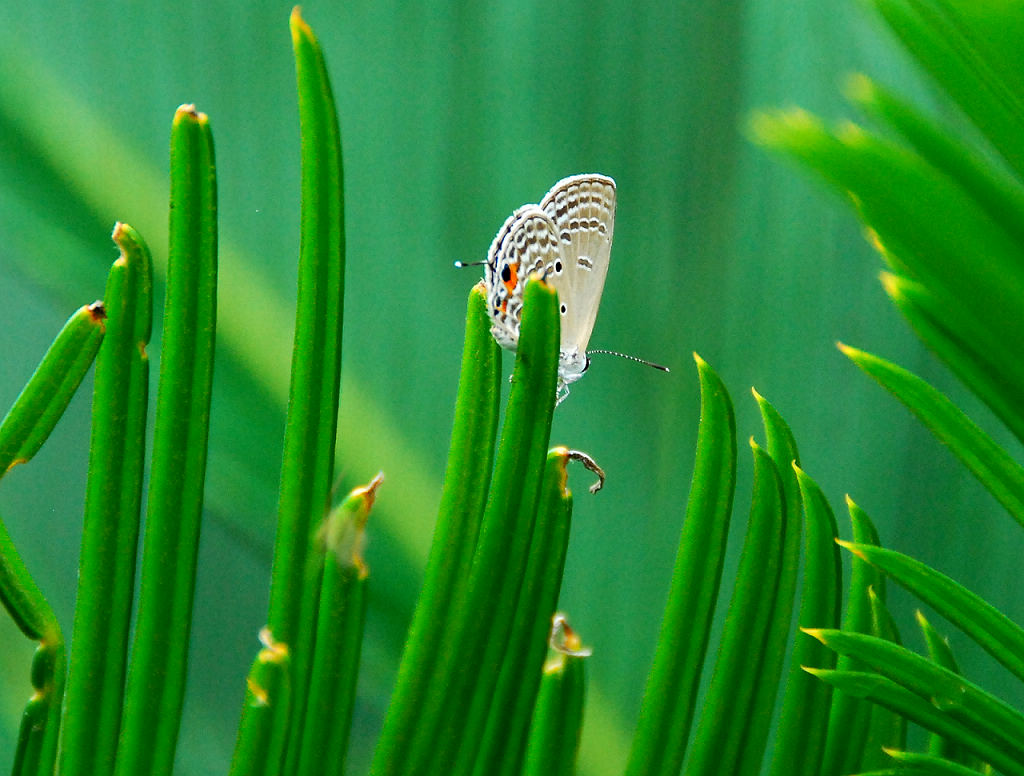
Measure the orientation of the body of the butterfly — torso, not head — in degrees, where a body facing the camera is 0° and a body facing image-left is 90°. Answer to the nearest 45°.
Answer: approximately 270°
